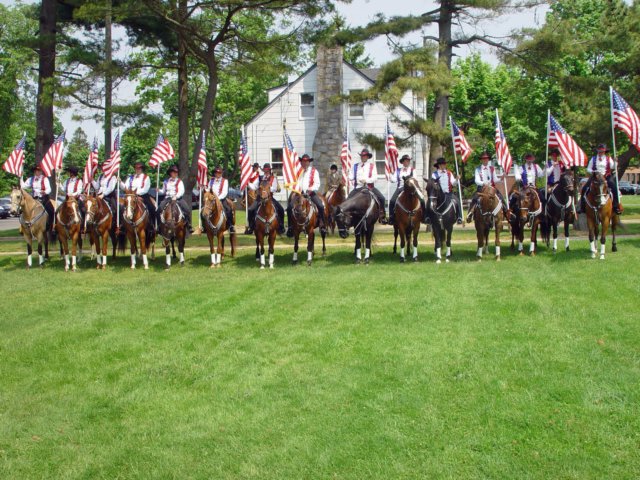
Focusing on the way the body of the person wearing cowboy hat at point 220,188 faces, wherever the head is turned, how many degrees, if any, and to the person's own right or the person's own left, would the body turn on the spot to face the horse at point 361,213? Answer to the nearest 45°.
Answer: approximately 90° to the person's own left

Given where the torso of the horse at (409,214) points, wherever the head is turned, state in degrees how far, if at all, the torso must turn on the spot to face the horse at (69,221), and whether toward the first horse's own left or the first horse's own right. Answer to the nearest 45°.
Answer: approximately 90° to the first horse's own right

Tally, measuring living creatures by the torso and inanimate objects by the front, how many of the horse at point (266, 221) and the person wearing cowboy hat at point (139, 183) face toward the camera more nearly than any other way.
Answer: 2

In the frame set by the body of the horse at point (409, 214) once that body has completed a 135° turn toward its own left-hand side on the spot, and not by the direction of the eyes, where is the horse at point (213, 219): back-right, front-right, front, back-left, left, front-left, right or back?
back-left

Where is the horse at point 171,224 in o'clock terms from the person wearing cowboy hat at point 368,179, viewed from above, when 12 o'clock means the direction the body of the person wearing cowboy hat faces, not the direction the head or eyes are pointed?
The horse is roughly at 3 o'clock from the person wearing cowboy hat.

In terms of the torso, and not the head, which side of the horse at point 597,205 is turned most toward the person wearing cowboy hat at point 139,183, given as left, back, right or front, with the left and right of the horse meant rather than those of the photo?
right

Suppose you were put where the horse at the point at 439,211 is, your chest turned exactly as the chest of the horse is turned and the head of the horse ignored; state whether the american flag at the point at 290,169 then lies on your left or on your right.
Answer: on your right

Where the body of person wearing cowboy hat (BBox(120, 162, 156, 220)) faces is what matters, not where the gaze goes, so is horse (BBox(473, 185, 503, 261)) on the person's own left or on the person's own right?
on the person's own left

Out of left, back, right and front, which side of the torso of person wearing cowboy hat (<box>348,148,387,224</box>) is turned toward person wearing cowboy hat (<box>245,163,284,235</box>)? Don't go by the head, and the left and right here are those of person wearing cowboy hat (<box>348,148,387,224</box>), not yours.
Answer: right

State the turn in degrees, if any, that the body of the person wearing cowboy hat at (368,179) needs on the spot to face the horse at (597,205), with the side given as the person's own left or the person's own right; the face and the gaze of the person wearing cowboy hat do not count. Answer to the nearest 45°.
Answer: approximately 90° to the person's own left

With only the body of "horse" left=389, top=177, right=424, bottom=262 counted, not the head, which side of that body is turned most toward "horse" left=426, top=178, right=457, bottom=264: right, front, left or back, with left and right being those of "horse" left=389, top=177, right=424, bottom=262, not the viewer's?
left

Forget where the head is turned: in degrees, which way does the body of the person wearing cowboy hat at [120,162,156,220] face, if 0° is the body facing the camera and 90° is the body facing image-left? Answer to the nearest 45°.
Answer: approximately 0°

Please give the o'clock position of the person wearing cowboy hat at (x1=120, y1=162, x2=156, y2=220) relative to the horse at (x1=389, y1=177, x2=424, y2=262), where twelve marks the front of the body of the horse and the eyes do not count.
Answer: The person wearing cowboy hat is roughly at 3 o'clock from the horse.
